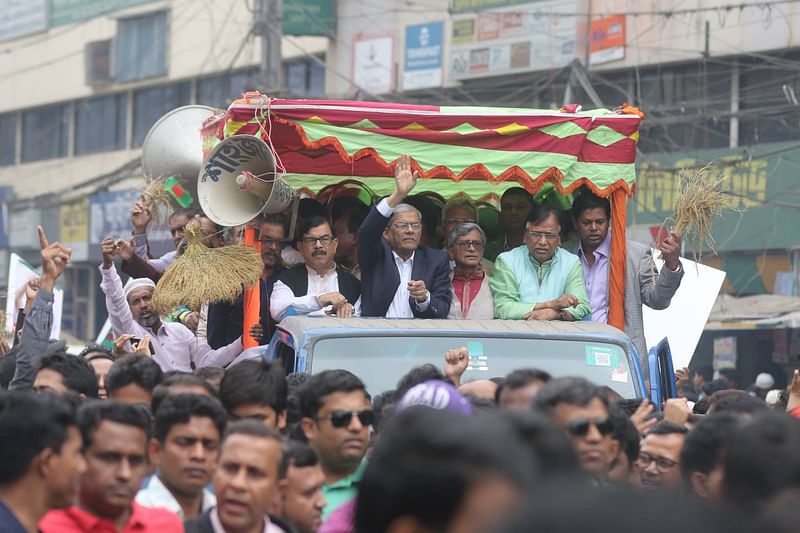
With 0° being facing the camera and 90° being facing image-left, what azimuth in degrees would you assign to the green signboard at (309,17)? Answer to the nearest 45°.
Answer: approximately 0°

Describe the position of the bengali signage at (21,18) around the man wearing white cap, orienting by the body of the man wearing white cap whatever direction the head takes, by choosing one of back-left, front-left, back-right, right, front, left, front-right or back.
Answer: back

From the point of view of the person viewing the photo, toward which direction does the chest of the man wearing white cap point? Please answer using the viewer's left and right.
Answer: facing the viewer

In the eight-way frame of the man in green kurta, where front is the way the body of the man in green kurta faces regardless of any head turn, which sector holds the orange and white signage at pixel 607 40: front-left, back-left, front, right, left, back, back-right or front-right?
back

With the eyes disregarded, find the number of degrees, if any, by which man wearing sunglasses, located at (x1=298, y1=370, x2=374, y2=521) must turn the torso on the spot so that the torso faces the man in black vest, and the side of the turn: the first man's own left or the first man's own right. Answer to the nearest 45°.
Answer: approximately 135° to the first man's own left

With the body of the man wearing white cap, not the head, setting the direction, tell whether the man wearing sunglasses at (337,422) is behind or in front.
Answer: in front

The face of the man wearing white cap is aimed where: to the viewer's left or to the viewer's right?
to the viewer's right

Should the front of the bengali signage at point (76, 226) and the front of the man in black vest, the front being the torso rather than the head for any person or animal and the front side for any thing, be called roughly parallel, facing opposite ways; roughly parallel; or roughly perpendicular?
roughly parallel

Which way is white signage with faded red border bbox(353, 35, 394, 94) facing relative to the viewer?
toward the camera

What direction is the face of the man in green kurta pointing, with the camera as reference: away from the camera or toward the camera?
toward the camera

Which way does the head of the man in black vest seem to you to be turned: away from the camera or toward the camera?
toward the camera

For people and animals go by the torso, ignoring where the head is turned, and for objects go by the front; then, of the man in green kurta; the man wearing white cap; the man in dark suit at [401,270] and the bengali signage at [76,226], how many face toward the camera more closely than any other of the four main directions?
4

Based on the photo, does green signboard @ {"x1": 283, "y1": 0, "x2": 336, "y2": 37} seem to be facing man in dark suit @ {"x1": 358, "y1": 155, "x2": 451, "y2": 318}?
yes

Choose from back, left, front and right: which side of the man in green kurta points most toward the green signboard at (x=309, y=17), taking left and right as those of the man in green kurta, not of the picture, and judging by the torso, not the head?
back

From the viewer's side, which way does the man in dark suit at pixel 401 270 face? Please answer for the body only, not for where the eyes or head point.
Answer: toward the camera

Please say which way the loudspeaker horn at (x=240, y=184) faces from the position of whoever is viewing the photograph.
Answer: facing the viewer and to the left of the viewer

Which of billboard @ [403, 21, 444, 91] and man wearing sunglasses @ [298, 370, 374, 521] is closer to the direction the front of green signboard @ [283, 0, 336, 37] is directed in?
the man wearing sunglasses
